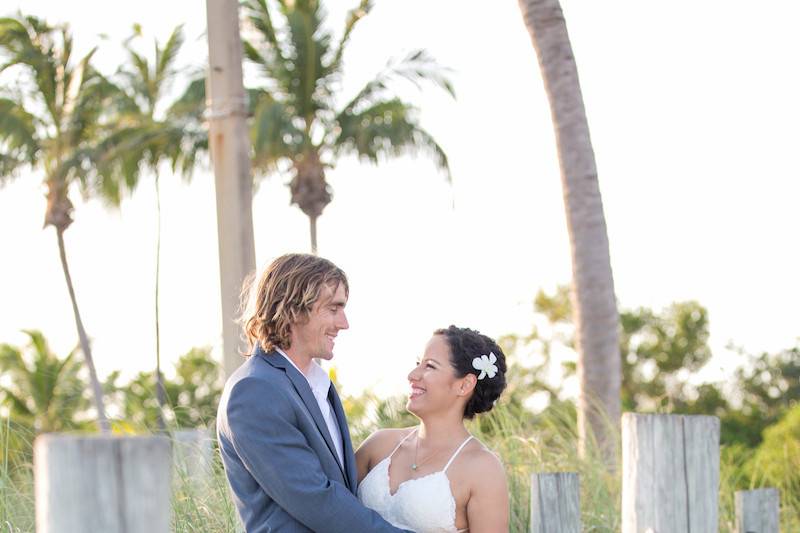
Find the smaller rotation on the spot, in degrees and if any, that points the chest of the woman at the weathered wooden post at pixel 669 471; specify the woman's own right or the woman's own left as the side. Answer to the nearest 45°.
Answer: approximately 135° to the woman's own left

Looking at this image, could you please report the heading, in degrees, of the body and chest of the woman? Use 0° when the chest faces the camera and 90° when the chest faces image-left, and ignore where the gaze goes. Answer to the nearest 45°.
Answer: approximately 45°

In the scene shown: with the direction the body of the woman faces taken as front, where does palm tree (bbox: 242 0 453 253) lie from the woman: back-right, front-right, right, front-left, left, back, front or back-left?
back-right

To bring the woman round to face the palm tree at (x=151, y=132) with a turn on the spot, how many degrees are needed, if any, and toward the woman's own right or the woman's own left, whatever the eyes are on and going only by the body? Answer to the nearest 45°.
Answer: approximately 135° to the woman's own right

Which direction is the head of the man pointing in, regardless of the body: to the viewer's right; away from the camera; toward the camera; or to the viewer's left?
to the viewer's right
